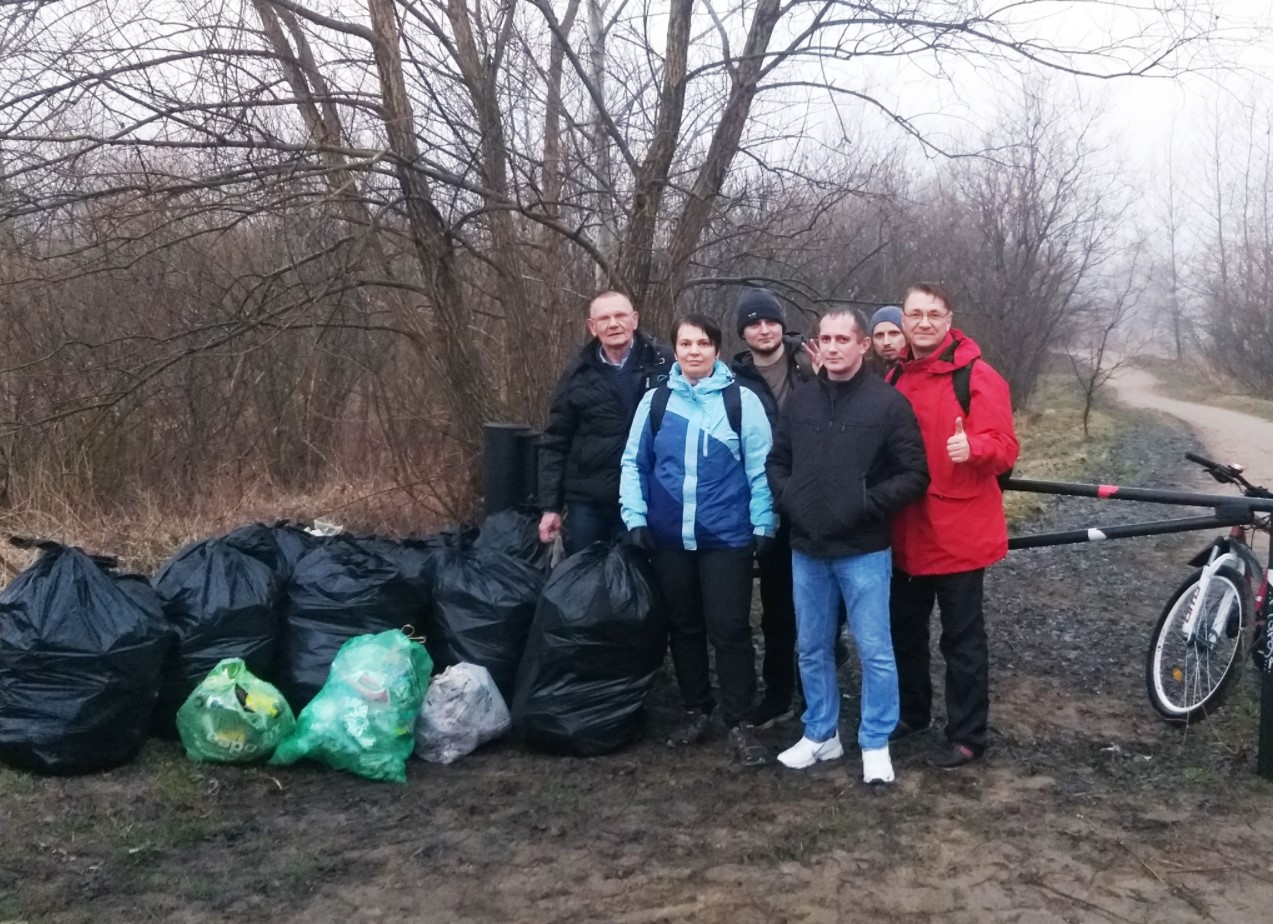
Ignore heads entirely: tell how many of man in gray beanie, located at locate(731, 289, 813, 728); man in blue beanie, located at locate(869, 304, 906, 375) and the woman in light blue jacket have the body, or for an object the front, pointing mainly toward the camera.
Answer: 3

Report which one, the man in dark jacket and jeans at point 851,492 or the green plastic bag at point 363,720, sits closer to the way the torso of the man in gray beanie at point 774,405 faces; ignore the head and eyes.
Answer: the man in dark jacket and jeans

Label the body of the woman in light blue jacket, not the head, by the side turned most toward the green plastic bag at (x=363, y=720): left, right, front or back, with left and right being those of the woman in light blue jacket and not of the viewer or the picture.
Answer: right

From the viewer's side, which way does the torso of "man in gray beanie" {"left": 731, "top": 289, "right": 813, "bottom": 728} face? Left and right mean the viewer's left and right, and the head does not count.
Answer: facing the viewer

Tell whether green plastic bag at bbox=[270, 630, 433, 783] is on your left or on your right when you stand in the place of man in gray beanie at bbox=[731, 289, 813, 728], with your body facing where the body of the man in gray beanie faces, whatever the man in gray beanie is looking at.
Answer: on your right

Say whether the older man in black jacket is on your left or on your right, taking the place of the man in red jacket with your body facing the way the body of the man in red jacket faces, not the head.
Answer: on your right

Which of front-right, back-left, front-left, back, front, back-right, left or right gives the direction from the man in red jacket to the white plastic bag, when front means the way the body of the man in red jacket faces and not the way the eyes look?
front-right

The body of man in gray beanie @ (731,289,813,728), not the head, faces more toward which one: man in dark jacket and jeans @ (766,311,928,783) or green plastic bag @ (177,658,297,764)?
the man in dark jacket and jeans

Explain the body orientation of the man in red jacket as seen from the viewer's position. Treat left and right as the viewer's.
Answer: facing the viewer and to the left of the viewer

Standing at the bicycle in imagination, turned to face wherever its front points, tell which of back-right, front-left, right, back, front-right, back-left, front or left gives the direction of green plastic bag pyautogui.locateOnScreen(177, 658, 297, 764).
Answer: front
